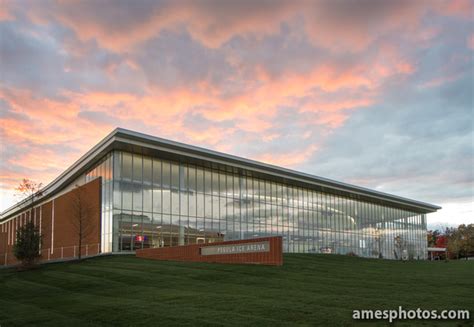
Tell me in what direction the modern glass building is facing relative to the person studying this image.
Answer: facing the viewer and to the right of the viewer

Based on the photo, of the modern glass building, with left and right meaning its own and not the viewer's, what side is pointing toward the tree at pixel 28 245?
right

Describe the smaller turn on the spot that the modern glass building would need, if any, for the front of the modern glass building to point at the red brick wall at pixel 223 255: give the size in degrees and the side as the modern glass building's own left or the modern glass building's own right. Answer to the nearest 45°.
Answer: approximately 45° to the modern glass building's own right

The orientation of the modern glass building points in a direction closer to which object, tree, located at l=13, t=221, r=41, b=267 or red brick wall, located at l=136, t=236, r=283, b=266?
the red brick wall

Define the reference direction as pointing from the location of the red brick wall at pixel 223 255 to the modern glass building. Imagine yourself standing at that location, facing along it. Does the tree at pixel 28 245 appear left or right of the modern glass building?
left

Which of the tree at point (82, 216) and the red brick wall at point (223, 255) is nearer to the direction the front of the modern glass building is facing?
the red brick wall

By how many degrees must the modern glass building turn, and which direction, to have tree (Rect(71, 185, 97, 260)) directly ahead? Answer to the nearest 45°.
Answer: approximately 135° to its right
